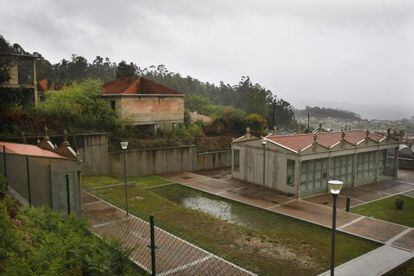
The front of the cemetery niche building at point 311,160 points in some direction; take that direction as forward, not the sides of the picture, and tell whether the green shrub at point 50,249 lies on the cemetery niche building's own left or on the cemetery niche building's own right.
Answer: on the cemetery niche building's own right

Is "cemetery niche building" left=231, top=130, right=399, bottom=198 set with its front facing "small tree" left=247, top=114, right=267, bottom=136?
no

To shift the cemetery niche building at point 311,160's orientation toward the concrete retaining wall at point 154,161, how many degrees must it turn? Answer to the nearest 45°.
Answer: approximately 135° to its right

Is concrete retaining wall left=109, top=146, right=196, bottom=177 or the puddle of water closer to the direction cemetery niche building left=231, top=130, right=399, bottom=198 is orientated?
the puddle of water

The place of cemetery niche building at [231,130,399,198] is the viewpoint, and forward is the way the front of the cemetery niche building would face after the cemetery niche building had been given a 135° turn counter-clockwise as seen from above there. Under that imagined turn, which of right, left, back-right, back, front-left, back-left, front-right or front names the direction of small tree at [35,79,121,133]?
left

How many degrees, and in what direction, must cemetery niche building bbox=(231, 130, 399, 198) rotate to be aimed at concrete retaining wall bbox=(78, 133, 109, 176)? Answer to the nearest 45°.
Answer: approximately 135° to its right

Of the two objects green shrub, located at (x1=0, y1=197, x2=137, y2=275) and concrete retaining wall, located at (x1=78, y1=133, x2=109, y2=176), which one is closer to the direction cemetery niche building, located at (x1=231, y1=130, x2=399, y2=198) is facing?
the green shrub

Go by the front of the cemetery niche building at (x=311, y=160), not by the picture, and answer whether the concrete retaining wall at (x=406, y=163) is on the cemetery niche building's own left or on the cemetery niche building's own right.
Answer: on the cemetery niche building's own left

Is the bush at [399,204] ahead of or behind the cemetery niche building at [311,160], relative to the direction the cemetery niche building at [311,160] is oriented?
ahead

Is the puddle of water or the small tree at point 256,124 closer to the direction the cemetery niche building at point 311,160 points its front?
the puddle of water

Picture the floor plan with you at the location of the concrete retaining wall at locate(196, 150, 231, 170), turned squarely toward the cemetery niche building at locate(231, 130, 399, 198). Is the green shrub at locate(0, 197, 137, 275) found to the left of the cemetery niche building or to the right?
right

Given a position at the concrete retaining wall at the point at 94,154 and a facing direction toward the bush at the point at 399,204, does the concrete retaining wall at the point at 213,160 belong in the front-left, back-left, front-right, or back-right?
front-left

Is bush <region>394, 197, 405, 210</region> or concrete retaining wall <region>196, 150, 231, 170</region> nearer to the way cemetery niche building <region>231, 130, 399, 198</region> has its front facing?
the bush
